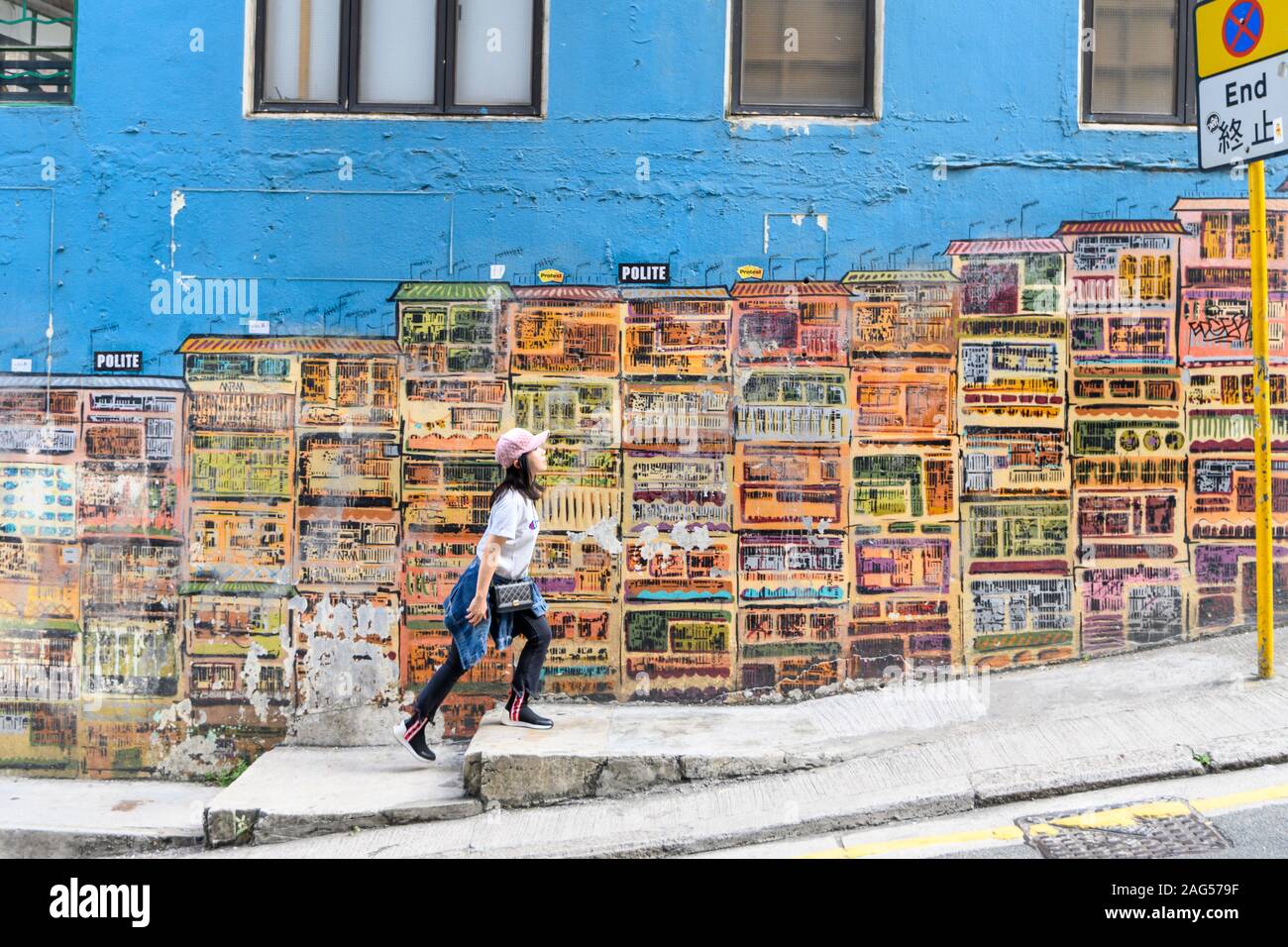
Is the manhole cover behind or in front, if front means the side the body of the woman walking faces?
in front

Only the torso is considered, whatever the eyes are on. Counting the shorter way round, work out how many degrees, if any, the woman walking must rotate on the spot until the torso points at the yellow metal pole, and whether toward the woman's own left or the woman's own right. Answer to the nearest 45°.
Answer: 0° — they already face it

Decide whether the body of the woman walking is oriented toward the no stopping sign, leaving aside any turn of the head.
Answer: yes

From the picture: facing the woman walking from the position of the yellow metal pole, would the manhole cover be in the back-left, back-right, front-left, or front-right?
front-left

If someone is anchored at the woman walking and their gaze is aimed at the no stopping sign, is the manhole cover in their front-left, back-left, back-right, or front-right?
front-right

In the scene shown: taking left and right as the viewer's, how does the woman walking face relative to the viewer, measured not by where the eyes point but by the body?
facing to the right of the viewer

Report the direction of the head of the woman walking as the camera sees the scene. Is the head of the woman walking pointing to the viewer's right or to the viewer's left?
to the viewer's right

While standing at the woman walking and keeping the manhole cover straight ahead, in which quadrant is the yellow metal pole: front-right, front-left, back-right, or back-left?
front-left
